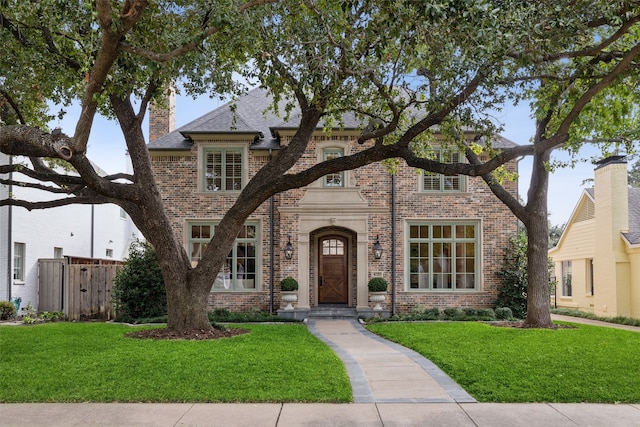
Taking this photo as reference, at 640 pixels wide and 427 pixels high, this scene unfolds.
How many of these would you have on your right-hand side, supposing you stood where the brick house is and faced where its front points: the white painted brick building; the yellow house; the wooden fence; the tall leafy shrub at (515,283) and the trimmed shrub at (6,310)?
3

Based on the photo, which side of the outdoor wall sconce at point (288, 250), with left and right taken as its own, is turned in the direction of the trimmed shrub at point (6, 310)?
right

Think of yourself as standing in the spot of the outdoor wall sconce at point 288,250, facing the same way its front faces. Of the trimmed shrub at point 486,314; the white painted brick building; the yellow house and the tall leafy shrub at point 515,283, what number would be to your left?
3

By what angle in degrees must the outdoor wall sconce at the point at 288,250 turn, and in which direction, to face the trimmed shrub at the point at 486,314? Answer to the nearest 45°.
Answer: approximately 90° to its left

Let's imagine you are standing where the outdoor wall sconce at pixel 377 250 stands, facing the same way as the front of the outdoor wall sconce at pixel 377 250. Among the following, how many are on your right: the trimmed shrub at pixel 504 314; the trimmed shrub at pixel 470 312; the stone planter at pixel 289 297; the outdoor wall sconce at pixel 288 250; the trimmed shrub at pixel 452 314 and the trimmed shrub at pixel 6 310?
3

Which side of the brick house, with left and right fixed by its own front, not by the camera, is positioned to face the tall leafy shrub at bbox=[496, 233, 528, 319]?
left

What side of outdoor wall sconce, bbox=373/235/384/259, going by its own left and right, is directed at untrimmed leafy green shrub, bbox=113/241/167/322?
right

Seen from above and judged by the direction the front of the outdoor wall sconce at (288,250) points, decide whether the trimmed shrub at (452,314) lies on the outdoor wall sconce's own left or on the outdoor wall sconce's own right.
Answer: on the outdoor wall sconce's own left

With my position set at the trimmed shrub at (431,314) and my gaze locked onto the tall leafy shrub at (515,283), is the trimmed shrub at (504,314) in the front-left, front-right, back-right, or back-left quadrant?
front-right

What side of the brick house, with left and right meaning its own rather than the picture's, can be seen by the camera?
front

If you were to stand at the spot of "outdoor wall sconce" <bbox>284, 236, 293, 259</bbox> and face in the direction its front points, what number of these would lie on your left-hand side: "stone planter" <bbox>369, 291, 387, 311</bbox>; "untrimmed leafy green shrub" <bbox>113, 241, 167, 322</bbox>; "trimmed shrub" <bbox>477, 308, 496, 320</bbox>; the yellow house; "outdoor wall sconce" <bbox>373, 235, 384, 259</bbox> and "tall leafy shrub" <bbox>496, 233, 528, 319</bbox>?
5

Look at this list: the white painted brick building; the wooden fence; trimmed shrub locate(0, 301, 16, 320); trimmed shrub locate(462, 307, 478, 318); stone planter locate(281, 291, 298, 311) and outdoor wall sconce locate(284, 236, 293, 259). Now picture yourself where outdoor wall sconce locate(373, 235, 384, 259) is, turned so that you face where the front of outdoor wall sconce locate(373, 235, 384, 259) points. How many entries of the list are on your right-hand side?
5

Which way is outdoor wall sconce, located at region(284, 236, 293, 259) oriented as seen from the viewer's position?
toward the camera
